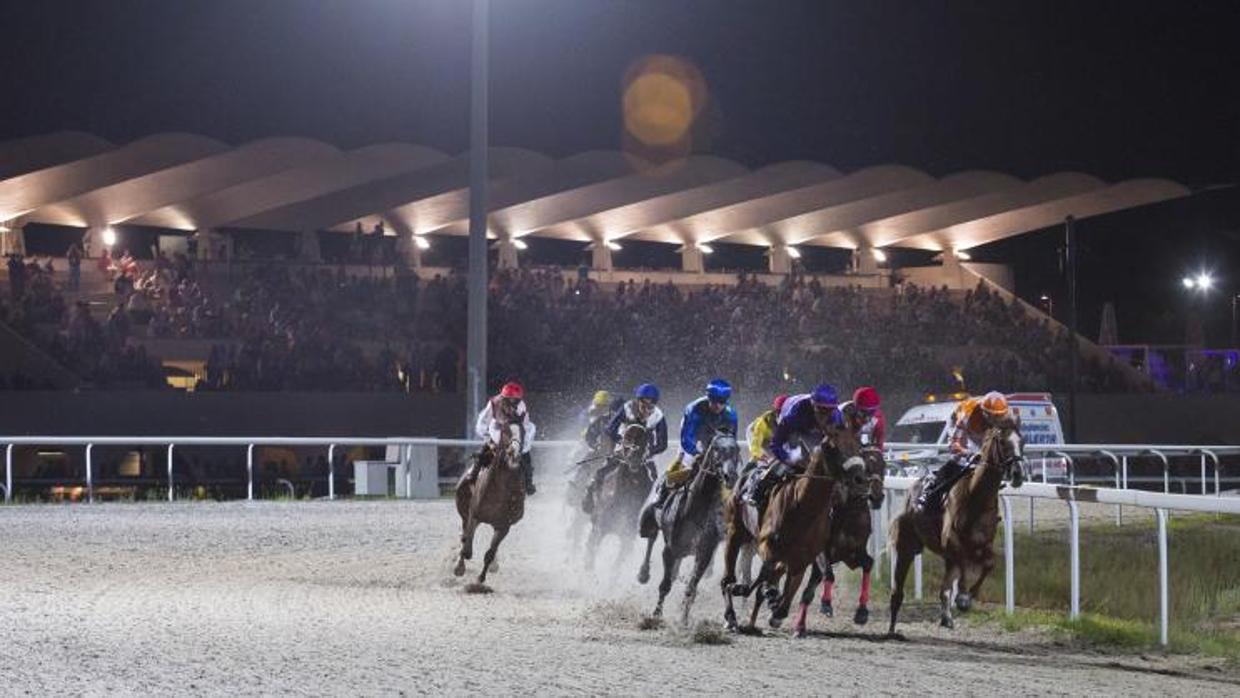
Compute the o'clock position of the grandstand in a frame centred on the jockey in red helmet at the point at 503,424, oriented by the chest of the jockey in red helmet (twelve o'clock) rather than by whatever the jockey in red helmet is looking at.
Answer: The grandstand is roughly at 6 o'clock from the jockey in red helmet.

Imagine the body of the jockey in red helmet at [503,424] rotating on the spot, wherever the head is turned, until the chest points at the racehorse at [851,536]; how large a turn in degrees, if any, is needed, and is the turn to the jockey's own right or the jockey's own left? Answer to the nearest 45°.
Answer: approximately 45° to the jockey's own left

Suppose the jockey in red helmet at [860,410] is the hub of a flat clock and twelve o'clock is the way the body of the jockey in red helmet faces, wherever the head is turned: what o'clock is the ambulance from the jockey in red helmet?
The ambulance is roughly at 8 o'clock from the jockey in red helmet.

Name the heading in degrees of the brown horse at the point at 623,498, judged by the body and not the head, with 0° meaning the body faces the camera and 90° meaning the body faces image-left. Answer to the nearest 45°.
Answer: approximately 0°

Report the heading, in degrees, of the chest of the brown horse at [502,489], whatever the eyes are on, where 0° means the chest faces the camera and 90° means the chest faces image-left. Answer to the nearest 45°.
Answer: approximately 315°

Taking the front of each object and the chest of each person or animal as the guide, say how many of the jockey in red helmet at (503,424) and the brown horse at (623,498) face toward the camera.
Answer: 2

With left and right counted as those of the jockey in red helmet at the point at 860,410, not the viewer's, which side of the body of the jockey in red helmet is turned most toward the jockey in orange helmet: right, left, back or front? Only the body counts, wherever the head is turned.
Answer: left

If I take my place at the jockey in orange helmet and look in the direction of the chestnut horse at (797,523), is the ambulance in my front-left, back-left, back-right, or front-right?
back-right
